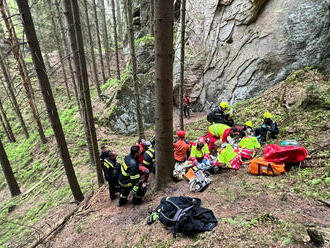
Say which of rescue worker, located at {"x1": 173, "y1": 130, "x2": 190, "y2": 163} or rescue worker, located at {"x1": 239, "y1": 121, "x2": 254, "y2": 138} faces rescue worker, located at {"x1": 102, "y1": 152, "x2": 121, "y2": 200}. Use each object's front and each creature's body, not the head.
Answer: rescue worker, located at {"x1": 239, "y1": 121, "x2": 254, "y2": 138}

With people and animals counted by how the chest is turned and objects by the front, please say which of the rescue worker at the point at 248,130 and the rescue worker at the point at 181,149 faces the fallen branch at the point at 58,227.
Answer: the rescue worker at the point at 248,130

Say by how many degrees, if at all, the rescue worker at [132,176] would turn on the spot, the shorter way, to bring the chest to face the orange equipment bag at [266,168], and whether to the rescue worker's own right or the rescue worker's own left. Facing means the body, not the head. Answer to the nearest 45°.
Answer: approximately 45° to the rescue worker's own right

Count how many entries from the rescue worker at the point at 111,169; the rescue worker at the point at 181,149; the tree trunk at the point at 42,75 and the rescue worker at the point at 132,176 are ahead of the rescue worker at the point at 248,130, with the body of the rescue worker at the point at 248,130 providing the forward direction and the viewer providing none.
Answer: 4

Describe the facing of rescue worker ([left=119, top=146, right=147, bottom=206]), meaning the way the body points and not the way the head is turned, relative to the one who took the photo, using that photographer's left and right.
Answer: facing away from the viewer and to the right of the viewer

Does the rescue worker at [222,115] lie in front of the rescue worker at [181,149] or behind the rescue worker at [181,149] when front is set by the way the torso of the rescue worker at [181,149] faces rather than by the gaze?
in front

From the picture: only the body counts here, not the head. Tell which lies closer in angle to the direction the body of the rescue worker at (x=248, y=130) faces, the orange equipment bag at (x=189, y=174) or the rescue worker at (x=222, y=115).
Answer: the orange equipment bag

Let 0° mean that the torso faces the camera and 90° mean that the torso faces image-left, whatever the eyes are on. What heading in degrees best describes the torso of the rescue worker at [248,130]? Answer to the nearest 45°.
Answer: approximately 45°

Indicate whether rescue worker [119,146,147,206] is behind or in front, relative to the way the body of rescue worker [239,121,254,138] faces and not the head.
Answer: in front

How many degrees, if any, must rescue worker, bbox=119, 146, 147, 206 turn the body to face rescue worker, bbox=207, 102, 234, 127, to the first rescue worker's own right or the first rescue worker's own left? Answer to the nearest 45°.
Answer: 0° — they already face them

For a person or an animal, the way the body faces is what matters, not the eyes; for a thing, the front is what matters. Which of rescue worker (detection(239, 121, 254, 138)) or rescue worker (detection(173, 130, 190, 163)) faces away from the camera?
rescue worker (detection(173, 130, 190, 163))

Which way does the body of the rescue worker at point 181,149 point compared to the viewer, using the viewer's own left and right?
facing away from the viewer

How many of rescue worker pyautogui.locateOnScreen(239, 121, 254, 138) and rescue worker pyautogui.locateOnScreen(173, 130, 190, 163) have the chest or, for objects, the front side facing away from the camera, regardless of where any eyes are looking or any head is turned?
1

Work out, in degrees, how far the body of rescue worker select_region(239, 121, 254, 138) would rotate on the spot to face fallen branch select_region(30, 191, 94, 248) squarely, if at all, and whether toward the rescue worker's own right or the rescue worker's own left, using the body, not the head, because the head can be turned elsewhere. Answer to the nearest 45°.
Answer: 0° — they already face it
